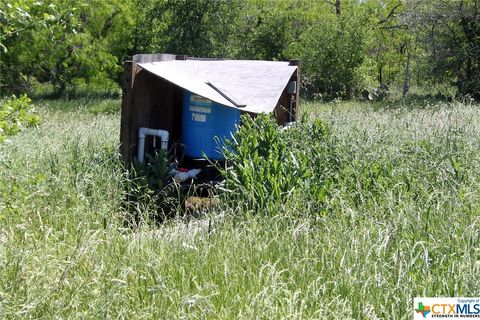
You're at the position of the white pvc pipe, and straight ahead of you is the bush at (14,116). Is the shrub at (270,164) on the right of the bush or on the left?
left

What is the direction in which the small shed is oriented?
toward the camera

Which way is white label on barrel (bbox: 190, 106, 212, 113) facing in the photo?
toward the camera

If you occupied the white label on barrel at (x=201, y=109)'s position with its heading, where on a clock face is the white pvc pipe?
The white pvc pipe is roughly at 2 o'clock from the white label on barrel.

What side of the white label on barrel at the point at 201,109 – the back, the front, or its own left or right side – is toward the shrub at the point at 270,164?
left

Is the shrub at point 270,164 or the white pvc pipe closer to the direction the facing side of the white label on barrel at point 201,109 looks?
the shrub
